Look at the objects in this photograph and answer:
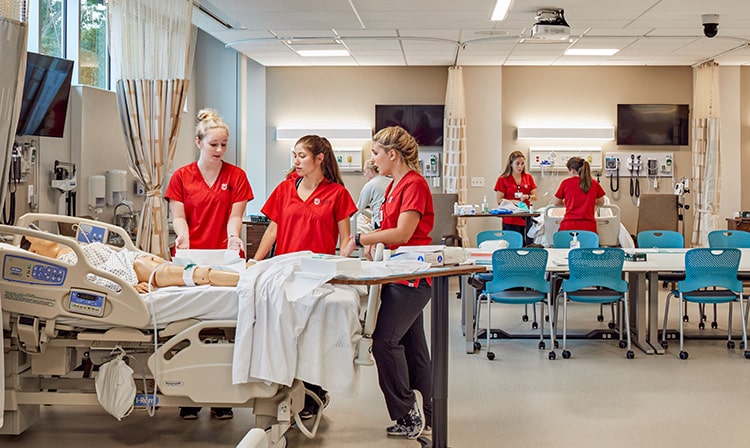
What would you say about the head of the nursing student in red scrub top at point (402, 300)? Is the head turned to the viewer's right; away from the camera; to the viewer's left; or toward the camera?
to the viewer's left

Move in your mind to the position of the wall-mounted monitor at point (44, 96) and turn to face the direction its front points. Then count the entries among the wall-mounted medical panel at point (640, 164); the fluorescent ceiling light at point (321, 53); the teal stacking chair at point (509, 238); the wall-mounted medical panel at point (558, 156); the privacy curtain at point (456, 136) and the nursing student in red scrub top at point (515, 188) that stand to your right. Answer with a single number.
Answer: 0

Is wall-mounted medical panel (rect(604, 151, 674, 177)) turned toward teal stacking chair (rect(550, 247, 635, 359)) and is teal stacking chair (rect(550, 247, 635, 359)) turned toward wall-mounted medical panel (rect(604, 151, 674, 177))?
yes

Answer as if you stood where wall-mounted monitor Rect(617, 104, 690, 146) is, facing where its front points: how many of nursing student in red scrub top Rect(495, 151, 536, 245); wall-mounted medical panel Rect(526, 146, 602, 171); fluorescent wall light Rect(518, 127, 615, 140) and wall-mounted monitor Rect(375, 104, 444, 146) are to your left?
0

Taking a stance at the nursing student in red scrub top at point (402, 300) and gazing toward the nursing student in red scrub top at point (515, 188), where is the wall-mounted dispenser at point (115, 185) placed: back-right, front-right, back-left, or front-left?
front-left

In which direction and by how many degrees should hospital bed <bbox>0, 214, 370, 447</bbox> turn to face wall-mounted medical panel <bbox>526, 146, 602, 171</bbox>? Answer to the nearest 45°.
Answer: approximately 45° to its left

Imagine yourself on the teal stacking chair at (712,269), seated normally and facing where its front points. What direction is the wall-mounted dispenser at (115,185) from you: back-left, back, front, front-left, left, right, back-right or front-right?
left

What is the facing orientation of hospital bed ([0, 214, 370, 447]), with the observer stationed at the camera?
facing to the right of the viewer

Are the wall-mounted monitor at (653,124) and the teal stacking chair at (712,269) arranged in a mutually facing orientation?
yes

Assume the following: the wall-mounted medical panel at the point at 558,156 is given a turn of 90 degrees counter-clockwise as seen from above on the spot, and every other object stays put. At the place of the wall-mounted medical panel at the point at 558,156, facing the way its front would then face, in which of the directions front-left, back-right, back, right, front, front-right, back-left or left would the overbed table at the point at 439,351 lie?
right

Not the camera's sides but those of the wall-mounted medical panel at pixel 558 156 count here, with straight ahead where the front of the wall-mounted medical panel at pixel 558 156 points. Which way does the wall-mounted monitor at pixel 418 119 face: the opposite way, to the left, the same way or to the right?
the same way

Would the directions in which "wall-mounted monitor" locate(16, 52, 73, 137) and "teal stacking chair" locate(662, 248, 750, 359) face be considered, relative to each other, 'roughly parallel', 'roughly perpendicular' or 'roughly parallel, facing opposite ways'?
roughly perpendicular

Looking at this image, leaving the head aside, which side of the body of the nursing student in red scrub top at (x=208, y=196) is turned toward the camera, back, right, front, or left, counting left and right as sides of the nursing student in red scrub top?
front

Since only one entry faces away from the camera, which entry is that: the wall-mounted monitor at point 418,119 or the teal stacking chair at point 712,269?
the teal stacking chair

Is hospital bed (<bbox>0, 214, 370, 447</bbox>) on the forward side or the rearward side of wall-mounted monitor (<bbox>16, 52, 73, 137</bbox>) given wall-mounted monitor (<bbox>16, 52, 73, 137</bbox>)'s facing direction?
on the forward side

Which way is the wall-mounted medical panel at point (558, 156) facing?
toward the camera

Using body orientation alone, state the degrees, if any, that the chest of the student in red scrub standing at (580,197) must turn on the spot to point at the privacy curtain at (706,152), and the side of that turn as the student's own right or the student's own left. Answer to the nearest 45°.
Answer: approximately 45° to the student's own right

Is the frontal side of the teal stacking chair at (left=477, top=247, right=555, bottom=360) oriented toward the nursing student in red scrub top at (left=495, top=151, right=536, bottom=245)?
yes

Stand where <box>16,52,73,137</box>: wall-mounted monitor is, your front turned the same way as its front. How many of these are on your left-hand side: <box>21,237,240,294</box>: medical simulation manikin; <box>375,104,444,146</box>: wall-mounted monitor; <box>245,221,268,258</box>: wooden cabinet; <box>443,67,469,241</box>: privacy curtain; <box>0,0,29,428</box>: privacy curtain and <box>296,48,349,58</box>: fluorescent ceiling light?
4

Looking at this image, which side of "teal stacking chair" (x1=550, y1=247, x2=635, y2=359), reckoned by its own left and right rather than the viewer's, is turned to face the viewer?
back

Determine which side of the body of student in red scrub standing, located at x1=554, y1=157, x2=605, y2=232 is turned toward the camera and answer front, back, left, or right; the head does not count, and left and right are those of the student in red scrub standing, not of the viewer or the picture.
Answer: back

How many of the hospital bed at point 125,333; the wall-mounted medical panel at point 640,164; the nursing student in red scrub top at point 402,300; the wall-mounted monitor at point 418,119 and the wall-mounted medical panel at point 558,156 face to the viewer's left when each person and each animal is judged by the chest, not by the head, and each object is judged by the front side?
1
